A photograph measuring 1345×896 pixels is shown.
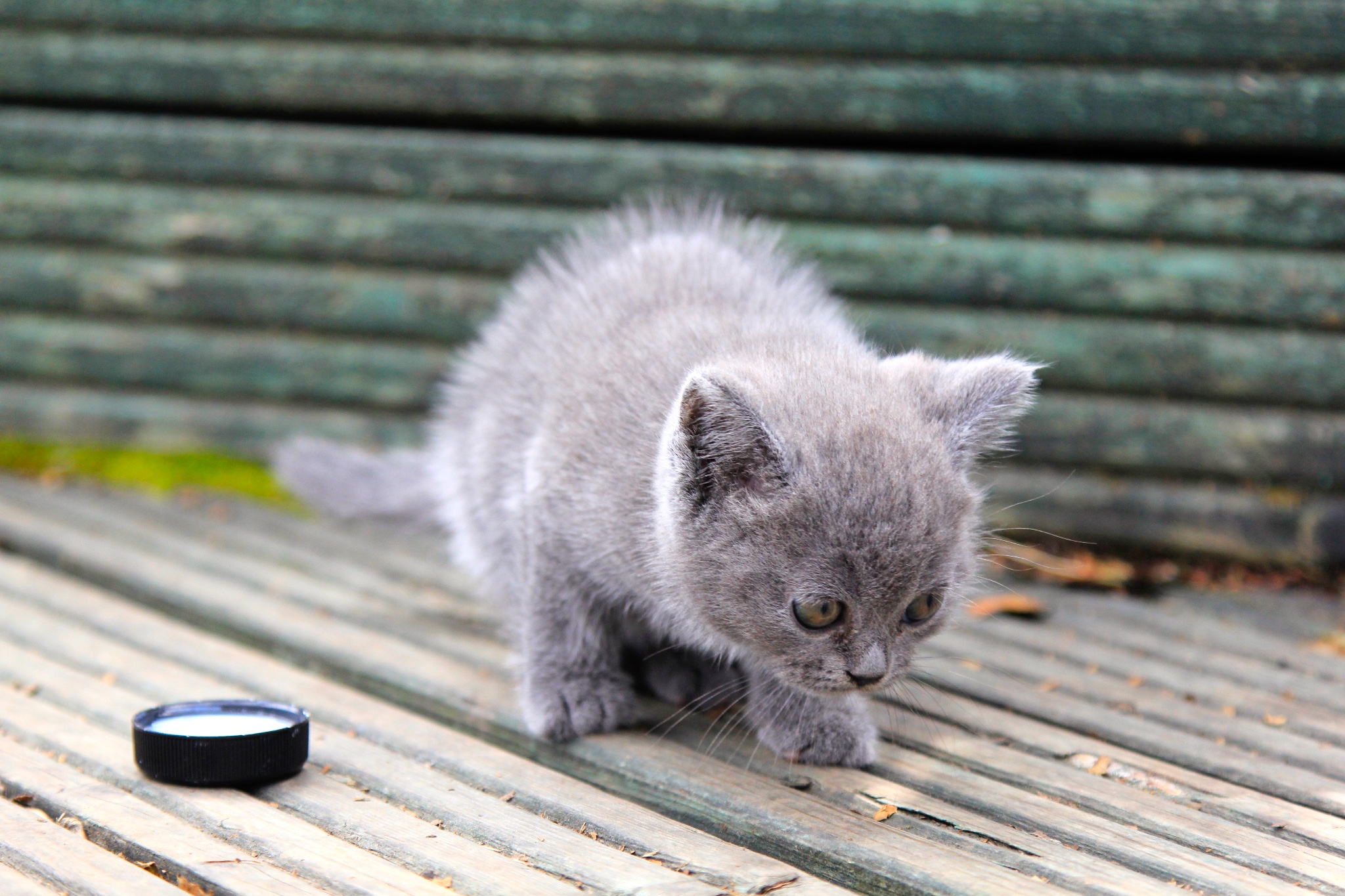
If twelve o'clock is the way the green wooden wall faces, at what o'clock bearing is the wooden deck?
The wooden deck is roughly at 12 o'clock from the green wooden wall.

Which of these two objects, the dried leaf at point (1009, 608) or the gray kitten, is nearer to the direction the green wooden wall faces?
the gray kitten
